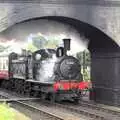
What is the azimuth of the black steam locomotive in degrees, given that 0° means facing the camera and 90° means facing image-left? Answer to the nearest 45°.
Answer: approximately 315°
